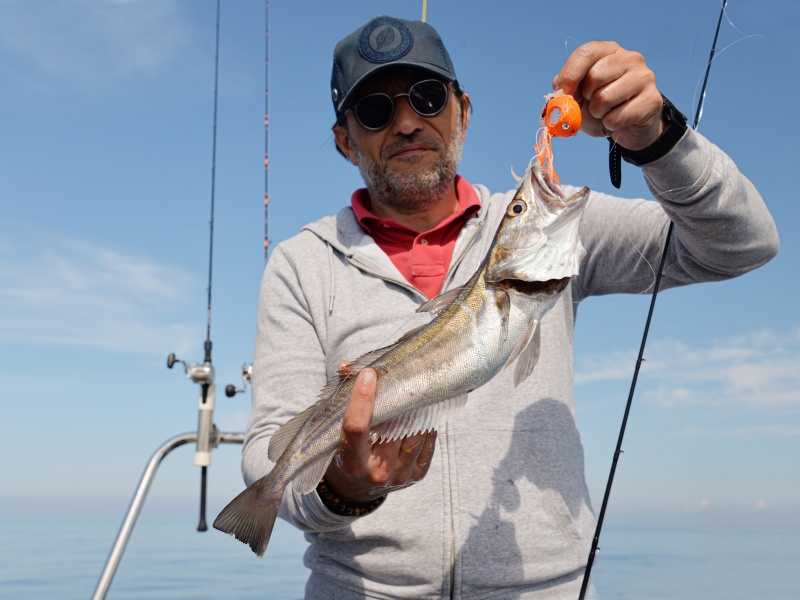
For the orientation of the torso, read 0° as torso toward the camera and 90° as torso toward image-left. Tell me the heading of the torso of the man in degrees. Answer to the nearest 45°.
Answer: approximately 0°

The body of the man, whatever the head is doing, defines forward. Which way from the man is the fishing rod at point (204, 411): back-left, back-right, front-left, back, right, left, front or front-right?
back-right
